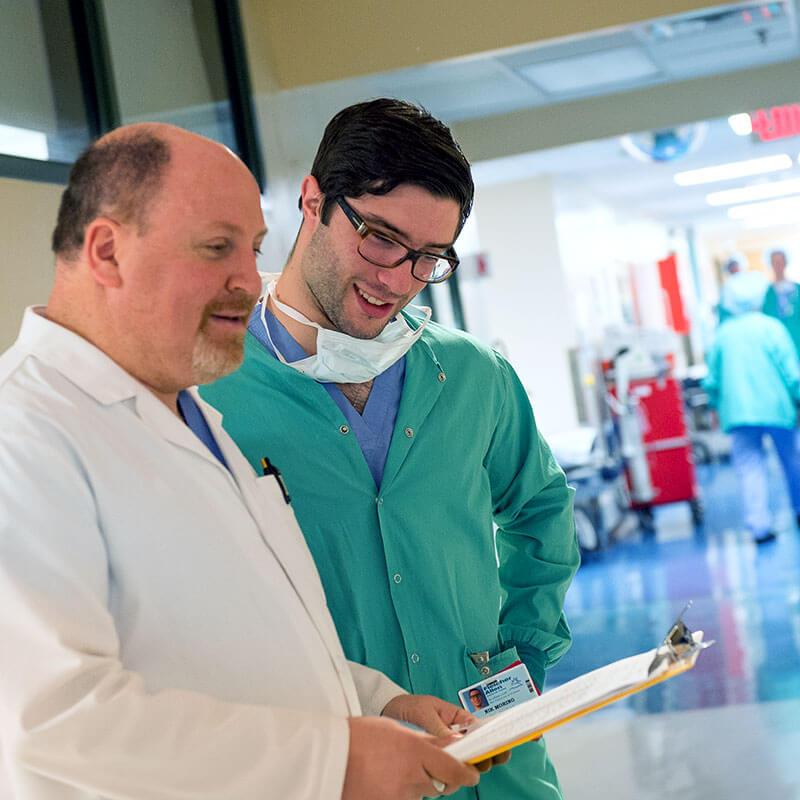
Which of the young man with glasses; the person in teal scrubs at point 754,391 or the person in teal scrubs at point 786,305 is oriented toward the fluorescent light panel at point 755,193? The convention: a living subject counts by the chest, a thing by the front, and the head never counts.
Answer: the person in teal scrubs at point 754,391

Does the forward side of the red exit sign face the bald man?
yes

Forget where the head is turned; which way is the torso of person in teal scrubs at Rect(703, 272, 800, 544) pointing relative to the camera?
away from the camera

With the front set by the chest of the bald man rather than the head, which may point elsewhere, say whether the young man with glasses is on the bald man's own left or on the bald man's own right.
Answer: on the bald man's own left

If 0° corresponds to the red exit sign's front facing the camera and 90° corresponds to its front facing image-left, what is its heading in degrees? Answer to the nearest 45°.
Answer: approximately 0°

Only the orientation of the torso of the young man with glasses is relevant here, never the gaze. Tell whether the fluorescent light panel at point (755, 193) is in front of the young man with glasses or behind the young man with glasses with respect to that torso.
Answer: behind

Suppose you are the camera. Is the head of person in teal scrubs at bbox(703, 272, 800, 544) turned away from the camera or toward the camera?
away from the camera

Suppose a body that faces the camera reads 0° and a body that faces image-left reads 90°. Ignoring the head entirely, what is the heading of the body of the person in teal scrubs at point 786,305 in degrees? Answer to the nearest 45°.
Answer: approximately 0°

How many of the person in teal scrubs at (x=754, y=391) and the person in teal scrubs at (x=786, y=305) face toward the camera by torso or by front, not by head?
1

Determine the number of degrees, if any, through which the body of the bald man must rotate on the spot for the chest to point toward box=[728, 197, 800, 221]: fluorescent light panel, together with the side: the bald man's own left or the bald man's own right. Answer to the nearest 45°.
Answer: approximately 90° to the bald man's own left

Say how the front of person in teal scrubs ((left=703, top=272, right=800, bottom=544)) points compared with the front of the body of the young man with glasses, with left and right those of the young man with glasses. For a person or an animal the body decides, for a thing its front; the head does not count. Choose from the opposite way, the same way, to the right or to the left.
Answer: the opposite way

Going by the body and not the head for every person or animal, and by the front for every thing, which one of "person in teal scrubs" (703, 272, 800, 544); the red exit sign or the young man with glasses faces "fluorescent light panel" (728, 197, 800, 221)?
the person in teal scrubs

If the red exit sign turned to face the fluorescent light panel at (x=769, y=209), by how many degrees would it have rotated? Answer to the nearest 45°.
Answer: approximately 180°

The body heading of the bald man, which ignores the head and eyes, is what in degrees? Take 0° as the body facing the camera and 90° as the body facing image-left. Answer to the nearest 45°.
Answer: approximately 315°
